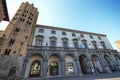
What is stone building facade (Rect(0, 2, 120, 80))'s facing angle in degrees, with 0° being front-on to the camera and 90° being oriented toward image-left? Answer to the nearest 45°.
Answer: approximately 315°

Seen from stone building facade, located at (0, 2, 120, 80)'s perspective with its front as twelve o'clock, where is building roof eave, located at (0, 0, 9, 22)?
building roof eave, located at (0, 0, 9, 22) is roughly at 2 o'clock from stone building facade, located at (0, 2, 120, 80).
